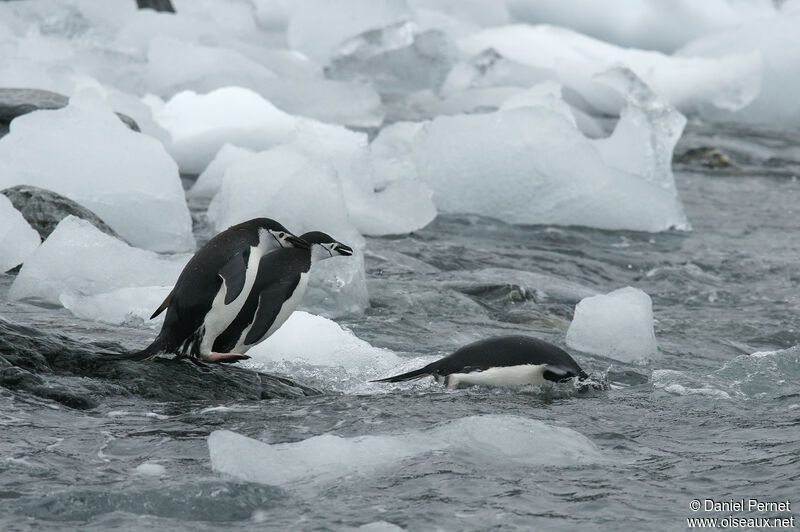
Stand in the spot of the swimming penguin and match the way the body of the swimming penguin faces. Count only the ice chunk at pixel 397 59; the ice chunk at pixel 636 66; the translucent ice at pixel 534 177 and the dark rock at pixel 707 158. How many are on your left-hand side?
4

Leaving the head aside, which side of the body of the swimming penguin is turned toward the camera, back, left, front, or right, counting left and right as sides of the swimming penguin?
right

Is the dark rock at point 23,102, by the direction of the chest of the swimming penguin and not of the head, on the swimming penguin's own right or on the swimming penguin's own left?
on the swimming penguin's own left

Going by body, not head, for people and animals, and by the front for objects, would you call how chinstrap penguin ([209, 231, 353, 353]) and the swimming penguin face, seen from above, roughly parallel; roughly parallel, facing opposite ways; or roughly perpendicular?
roughly parallel

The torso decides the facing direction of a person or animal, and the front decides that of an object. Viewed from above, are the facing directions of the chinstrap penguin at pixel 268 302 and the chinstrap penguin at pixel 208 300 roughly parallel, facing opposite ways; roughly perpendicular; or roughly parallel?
roughly parallel

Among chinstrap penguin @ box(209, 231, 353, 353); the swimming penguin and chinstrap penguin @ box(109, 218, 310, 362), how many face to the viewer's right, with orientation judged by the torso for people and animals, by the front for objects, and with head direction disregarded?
3

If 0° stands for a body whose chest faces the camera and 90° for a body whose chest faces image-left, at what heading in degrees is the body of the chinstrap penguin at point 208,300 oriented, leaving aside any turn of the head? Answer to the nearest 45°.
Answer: approximately 270°

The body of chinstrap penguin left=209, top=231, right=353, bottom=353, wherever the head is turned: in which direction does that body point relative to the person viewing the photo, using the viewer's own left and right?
facing to the right of the viewer

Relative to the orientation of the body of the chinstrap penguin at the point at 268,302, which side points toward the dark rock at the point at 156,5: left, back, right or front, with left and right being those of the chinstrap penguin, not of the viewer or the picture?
left

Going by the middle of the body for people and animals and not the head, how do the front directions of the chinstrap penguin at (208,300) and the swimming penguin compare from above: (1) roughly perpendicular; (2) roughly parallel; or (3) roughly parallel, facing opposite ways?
roughly parallel
